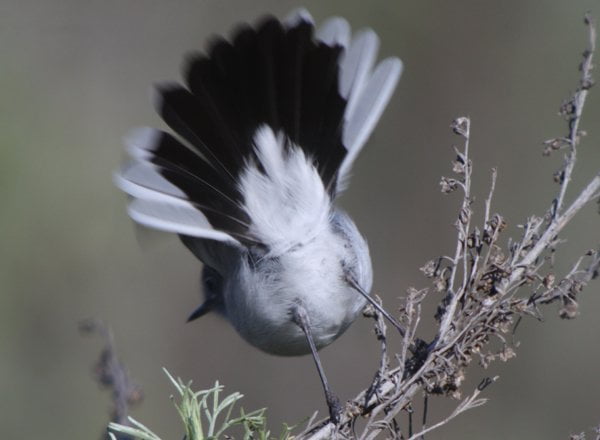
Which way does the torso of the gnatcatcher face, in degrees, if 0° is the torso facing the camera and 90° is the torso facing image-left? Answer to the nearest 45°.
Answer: approximately 135°

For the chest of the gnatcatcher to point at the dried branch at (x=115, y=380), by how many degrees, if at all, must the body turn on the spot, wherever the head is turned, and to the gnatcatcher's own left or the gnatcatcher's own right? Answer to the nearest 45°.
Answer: approximately 90° to the gnatcatcher's own left
